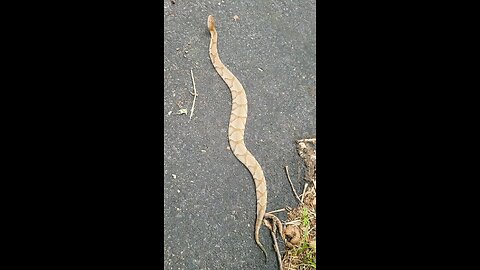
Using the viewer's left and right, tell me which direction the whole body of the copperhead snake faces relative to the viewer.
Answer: facing away from the viewer
